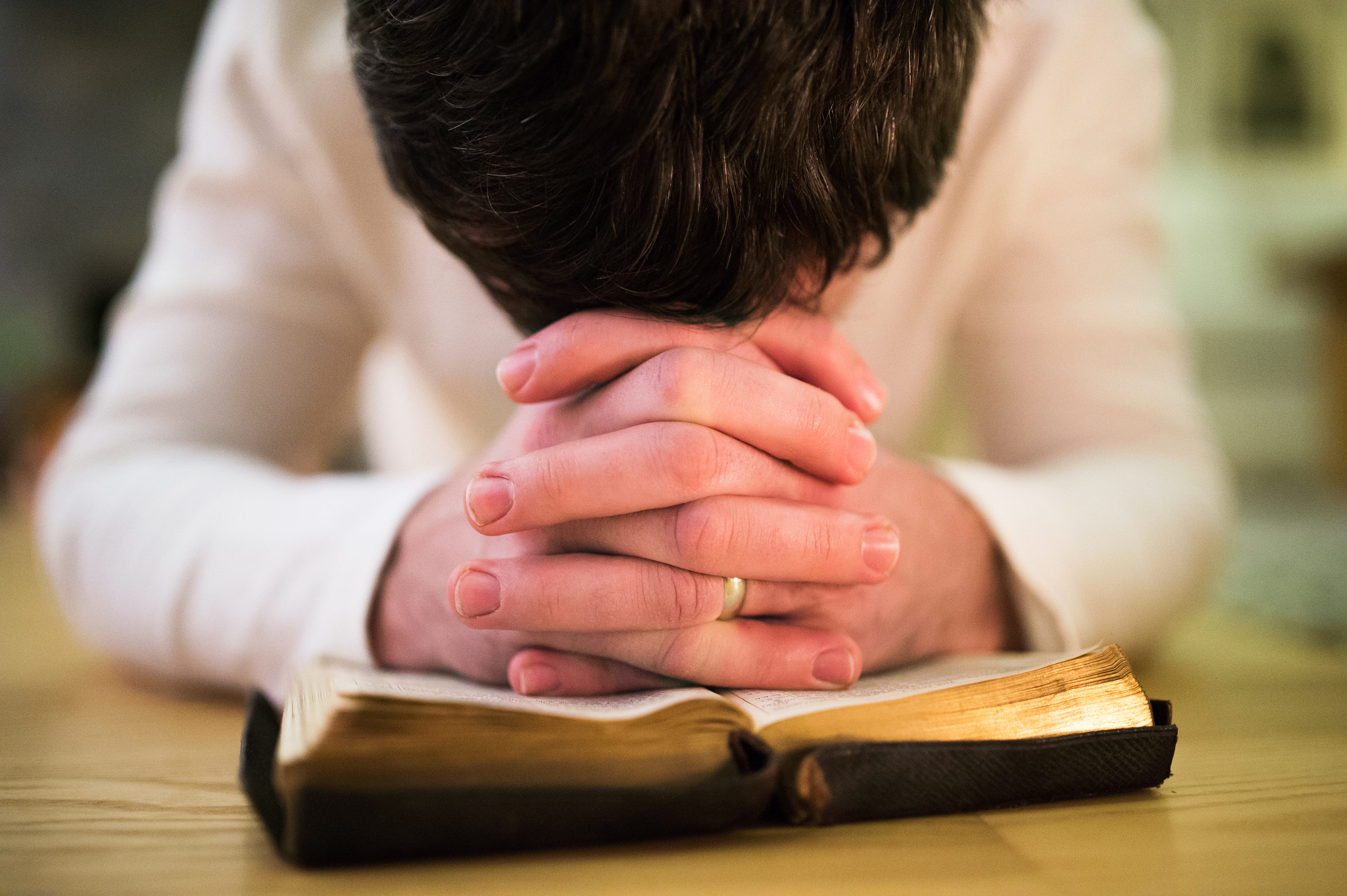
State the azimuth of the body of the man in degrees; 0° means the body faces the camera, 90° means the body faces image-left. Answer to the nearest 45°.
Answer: approximately 0°
